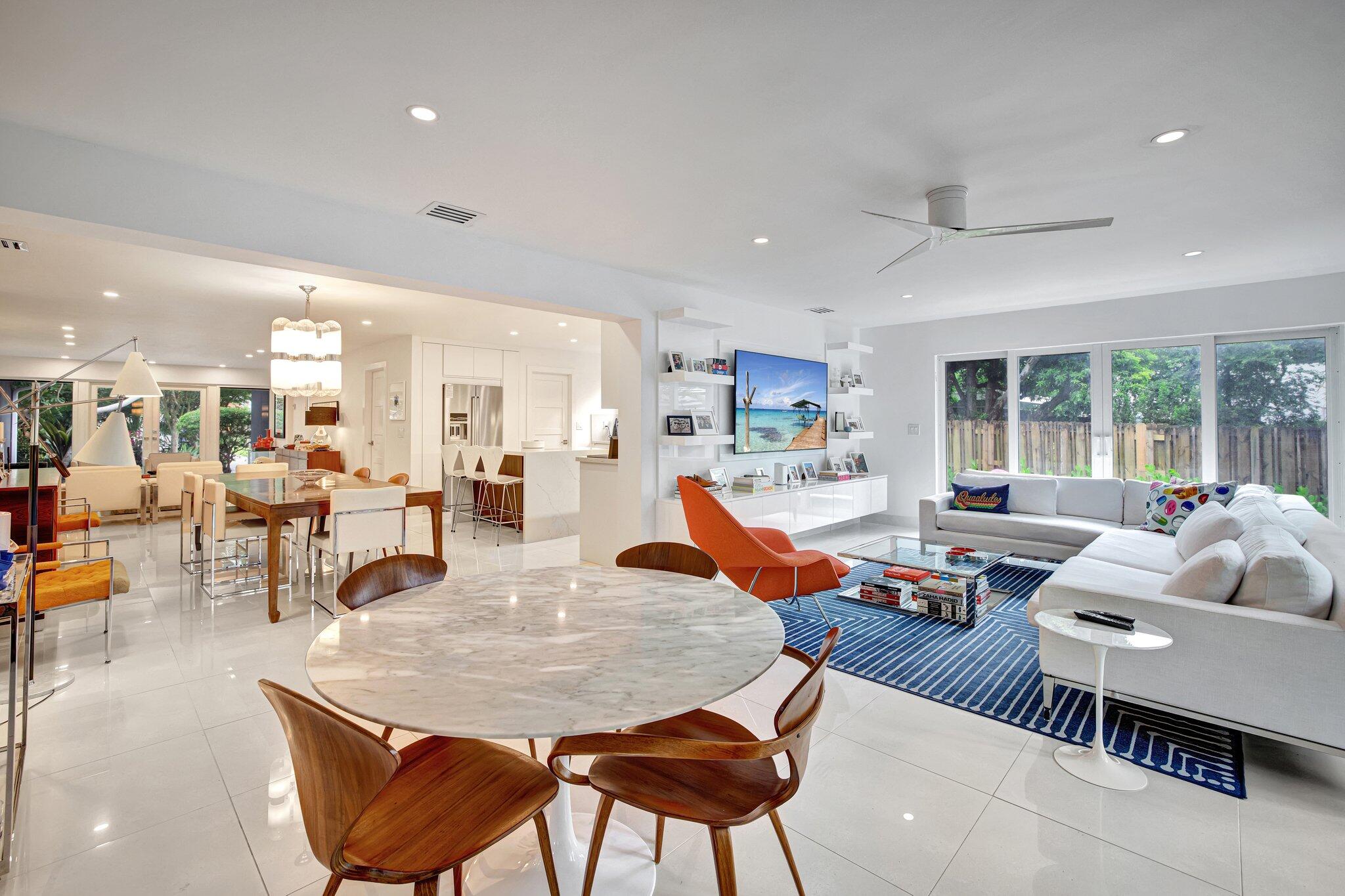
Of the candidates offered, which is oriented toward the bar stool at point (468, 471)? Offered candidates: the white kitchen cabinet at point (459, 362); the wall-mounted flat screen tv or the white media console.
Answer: the white kitchen cabinet

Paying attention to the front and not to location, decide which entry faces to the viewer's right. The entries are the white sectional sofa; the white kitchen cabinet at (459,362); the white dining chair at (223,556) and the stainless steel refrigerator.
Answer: the white dining chair

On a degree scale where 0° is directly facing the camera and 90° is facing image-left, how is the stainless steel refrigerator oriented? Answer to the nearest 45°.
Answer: approximately 0°

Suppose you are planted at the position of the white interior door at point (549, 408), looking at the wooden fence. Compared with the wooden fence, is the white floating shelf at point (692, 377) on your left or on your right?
right

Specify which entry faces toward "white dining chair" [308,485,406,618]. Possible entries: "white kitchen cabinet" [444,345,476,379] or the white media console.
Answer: the white kitchen cabinet

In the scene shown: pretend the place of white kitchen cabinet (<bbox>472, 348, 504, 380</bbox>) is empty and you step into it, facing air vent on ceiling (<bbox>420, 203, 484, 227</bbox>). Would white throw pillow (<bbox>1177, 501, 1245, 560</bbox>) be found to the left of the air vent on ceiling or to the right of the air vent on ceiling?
left
